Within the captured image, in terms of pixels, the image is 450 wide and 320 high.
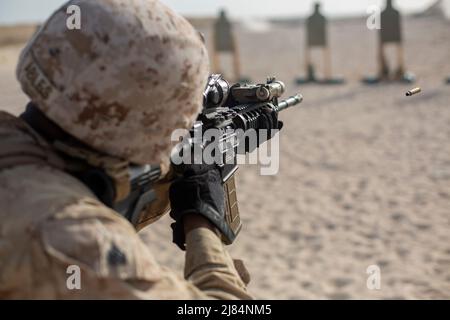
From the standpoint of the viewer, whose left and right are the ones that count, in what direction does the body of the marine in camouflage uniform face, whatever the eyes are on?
facing away from the viewer and to the right of the viewer

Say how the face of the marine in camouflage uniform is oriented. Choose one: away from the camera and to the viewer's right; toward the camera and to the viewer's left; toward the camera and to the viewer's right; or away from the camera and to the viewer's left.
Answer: away from the camera and to the viewer's right

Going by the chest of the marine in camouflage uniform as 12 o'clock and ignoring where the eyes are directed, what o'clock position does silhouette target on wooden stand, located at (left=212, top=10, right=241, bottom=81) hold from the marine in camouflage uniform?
The silhouette target on wooden stand is roughly at 11 o'clock from the marine in camouflage uniform.
